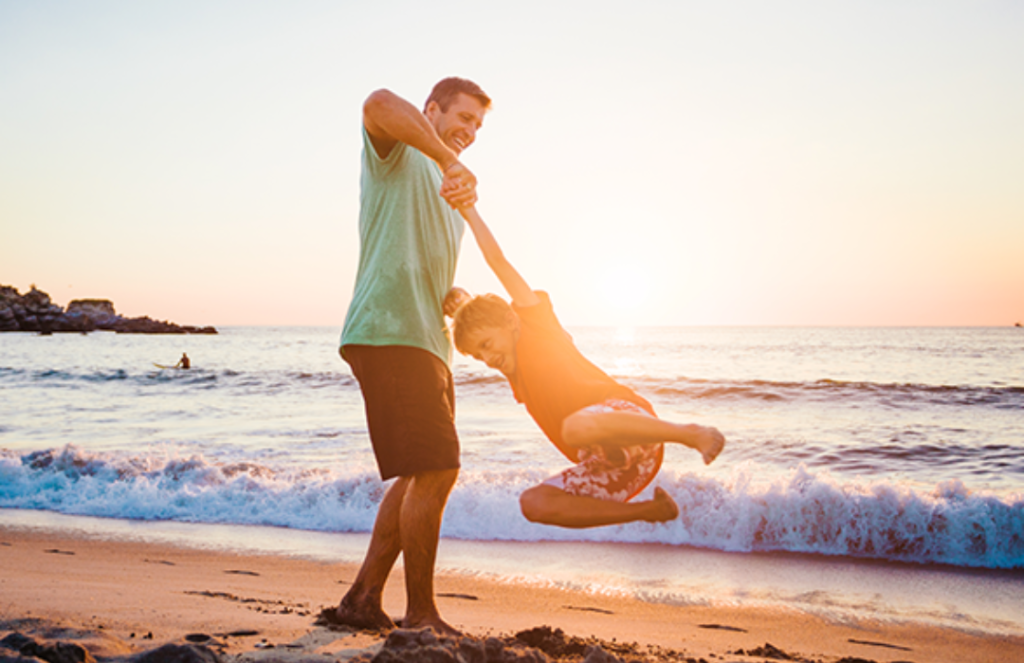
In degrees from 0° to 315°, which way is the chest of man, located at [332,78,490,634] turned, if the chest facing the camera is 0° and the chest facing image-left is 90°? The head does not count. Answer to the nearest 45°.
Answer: approximately 270°
